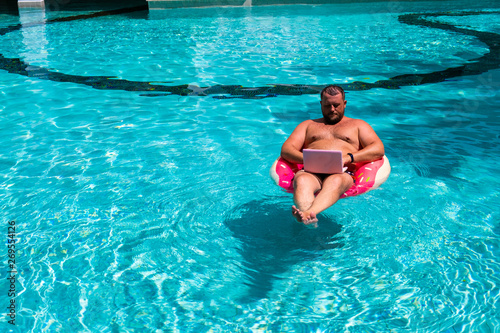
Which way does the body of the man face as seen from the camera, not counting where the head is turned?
toward the camera
